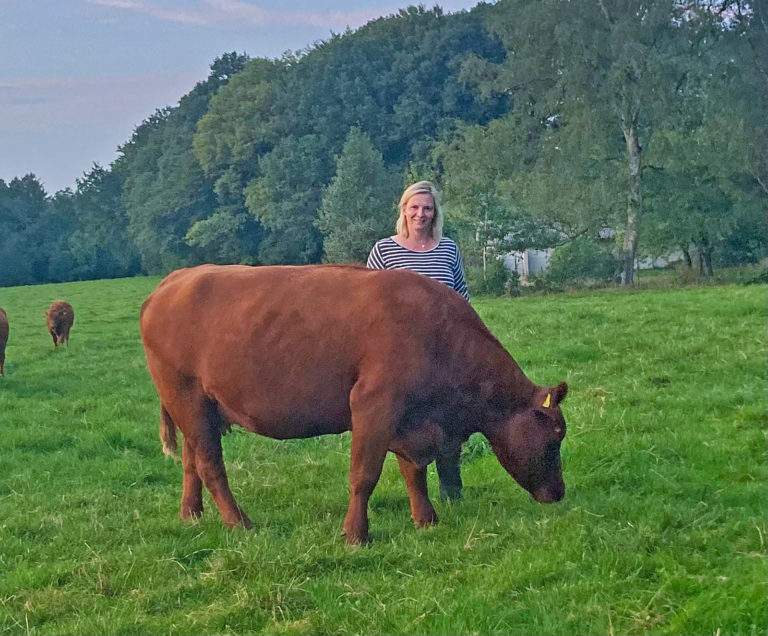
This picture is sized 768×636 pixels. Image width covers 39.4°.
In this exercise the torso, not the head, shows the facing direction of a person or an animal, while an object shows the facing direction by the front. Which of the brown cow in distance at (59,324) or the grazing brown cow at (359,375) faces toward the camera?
the brown cow in distance

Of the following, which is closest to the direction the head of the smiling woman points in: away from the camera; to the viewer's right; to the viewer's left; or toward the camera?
toward the camera

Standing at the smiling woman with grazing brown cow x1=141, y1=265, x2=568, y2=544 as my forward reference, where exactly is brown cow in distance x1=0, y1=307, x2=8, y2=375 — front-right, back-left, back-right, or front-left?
back-right

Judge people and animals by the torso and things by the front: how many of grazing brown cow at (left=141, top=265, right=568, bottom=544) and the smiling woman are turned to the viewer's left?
0

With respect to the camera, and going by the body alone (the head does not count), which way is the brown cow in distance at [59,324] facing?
toward the camera

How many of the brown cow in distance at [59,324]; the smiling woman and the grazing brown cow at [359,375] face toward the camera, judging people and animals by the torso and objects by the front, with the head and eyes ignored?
2

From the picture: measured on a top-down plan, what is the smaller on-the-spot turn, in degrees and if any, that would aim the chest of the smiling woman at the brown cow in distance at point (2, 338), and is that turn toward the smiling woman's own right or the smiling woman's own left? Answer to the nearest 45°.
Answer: approximately 135° to the smiling woman's own right

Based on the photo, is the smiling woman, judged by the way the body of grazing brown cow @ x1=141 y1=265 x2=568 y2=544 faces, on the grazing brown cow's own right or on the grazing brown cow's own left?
on the grazing brown cow's own left

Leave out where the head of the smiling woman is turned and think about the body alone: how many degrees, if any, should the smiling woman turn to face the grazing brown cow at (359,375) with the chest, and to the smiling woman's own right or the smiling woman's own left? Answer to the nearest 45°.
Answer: approximately 45° to the smiling woman's own right
